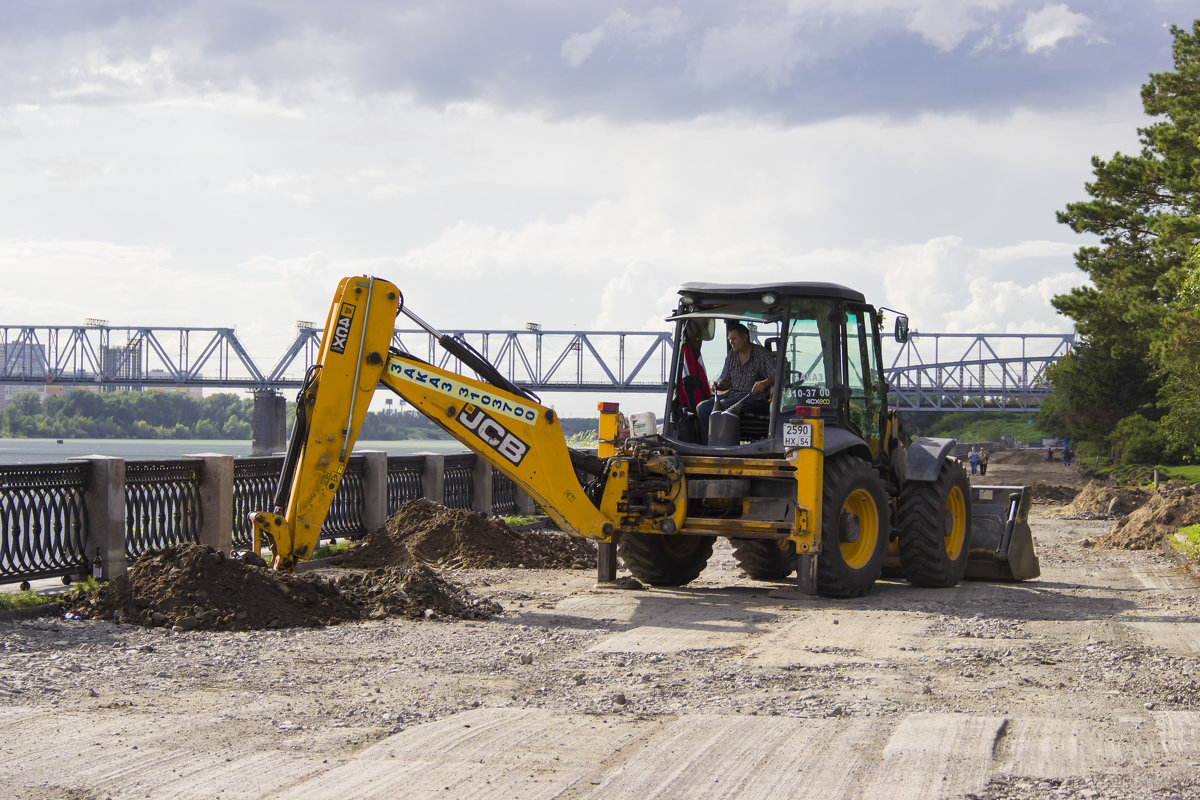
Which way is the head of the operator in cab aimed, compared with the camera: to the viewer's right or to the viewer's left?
to the viewer's left

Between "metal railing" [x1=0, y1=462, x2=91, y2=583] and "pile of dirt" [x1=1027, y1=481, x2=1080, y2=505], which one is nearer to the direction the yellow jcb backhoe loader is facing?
the pile of dirt

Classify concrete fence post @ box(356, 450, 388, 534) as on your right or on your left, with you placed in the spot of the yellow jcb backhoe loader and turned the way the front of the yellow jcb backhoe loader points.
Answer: on your left

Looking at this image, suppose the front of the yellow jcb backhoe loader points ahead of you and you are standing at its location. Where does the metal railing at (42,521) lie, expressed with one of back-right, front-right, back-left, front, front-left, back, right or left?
back-left

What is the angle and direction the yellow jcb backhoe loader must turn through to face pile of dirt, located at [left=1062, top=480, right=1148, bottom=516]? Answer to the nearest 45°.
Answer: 0° — it already faces it

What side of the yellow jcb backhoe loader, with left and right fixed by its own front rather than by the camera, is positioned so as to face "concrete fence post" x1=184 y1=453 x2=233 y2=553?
left

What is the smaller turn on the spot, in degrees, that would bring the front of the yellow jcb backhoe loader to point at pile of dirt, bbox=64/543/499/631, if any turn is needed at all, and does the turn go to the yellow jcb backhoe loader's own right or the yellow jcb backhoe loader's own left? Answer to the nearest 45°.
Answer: approximately 180°

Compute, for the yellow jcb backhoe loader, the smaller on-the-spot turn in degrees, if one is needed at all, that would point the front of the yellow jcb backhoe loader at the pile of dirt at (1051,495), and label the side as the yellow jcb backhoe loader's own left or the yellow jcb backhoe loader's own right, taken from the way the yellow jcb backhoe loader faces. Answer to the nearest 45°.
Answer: approximately 45° to the yellow jcb backhoe loader's own left

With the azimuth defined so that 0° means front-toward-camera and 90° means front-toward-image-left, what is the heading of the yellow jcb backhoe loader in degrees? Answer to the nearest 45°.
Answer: approximately 225°

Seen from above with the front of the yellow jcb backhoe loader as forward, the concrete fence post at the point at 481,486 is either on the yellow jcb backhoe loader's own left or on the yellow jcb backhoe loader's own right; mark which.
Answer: on the yellow jcb backhoe loader's own left

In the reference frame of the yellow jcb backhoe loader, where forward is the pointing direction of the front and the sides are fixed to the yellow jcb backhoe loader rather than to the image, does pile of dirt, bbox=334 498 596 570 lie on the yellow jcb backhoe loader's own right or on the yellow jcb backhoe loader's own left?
on the yellow jcb backhoe loader's own left
